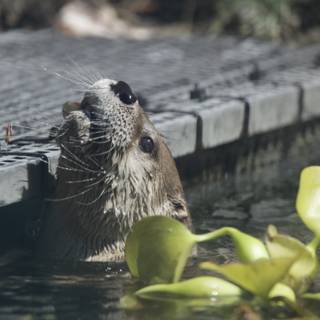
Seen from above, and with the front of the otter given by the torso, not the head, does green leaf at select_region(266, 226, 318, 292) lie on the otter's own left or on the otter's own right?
on the otter's own left

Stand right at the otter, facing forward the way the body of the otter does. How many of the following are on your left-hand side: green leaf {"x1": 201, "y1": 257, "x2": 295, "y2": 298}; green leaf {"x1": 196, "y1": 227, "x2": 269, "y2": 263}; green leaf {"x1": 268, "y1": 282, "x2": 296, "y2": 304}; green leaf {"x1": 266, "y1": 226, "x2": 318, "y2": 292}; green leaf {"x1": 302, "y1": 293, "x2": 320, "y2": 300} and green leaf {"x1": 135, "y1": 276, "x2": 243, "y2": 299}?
6

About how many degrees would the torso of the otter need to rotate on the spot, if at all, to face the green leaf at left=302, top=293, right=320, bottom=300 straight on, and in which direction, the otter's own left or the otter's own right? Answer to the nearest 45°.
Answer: approximately 90° to the otter's own left

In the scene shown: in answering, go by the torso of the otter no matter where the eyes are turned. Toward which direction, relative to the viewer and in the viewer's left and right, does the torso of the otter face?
facing the viewer and to the left of the viewer

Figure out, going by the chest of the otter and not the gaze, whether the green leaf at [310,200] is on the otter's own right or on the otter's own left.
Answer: on the otter's own left

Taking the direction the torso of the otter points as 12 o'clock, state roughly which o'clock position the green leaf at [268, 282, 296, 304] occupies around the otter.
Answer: The green leaf is roughly at 9 o'clock from the otter.

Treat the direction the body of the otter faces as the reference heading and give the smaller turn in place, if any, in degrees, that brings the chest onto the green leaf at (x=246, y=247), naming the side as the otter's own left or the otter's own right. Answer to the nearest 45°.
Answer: approximately 90° to the otter's own left

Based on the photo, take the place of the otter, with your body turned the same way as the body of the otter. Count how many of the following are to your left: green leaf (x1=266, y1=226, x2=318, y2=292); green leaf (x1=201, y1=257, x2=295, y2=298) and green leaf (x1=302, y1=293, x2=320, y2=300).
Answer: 3

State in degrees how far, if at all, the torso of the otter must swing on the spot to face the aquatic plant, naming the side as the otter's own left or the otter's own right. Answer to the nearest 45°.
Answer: approximately 90° to the otter's own left

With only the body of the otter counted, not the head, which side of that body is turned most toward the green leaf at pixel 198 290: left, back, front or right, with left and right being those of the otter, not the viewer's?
left
